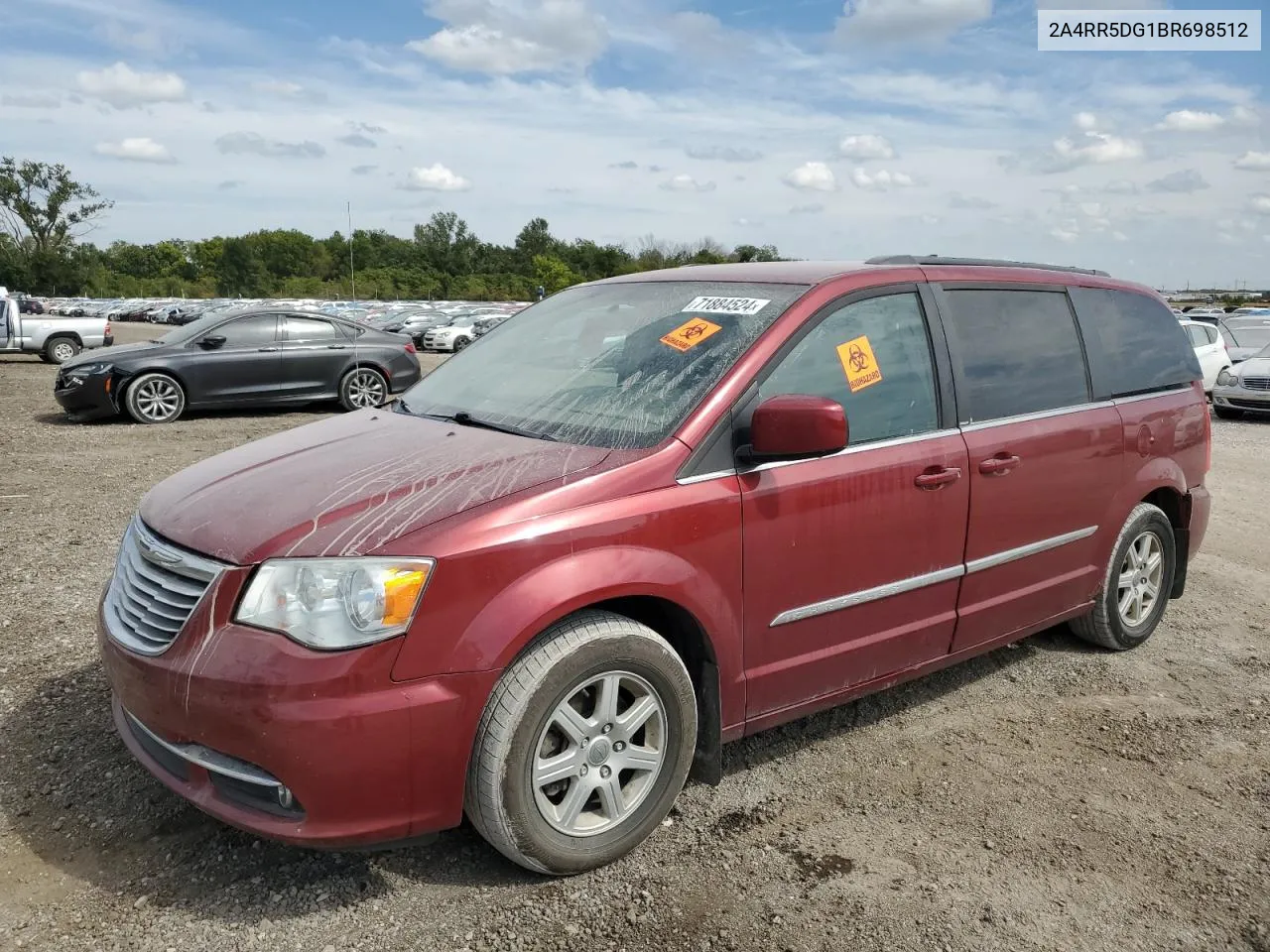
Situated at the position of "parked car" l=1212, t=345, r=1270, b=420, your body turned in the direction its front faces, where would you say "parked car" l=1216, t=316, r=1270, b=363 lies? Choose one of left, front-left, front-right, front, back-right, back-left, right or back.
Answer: back-right

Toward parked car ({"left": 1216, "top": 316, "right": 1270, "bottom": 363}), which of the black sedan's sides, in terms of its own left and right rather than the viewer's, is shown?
back

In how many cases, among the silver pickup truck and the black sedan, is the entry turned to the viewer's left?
2

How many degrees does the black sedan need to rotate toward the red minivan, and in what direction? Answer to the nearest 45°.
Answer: approximately 90° to its left

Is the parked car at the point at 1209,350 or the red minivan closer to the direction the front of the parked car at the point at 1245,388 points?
the red minivan

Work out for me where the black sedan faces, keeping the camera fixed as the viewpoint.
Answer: facing to the left of the viewer

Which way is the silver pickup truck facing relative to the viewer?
to the viewer's left

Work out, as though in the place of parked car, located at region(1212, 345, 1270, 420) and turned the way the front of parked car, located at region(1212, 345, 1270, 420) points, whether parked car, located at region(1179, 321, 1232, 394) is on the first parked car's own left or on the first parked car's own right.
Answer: on the first parked car's own right

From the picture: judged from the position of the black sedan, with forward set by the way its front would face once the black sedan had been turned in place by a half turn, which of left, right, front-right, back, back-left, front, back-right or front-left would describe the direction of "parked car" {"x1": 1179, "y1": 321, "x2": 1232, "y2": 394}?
front
